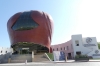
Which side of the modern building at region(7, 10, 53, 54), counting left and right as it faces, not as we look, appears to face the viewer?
front

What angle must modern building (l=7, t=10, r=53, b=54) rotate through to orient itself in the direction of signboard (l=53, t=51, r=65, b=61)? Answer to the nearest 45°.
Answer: approximately 45° to its left

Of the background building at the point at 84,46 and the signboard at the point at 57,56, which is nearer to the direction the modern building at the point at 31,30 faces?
the signboard

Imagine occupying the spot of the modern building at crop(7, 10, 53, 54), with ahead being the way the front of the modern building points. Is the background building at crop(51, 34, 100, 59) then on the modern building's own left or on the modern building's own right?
on the modern building's own left
